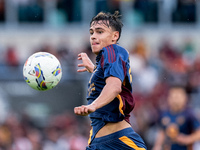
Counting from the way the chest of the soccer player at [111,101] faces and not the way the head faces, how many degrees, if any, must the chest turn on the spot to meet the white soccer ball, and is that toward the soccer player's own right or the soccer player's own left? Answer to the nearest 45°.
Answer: approximately 45° to the soccer player's own right

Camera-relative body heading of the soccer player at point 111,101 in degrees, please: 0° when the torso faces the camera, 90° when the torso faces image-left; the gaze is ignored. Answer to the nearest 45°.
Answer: approximately 90°

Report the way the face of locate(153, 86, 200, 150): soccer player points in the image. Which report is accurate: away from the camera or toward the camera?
toward the camera

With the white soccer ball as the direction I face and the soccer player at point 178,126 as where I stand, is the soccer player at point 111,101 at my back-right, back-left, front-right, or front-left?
front-left

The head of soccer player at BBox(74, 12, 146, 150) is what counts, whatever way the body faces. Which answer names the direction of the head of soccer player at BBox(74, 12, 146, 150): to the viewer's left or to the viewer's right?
to the viewer's left

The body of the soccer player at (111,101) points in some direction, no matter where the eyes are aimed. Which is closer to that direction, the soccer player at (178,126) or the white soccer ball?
the white soccer ball
